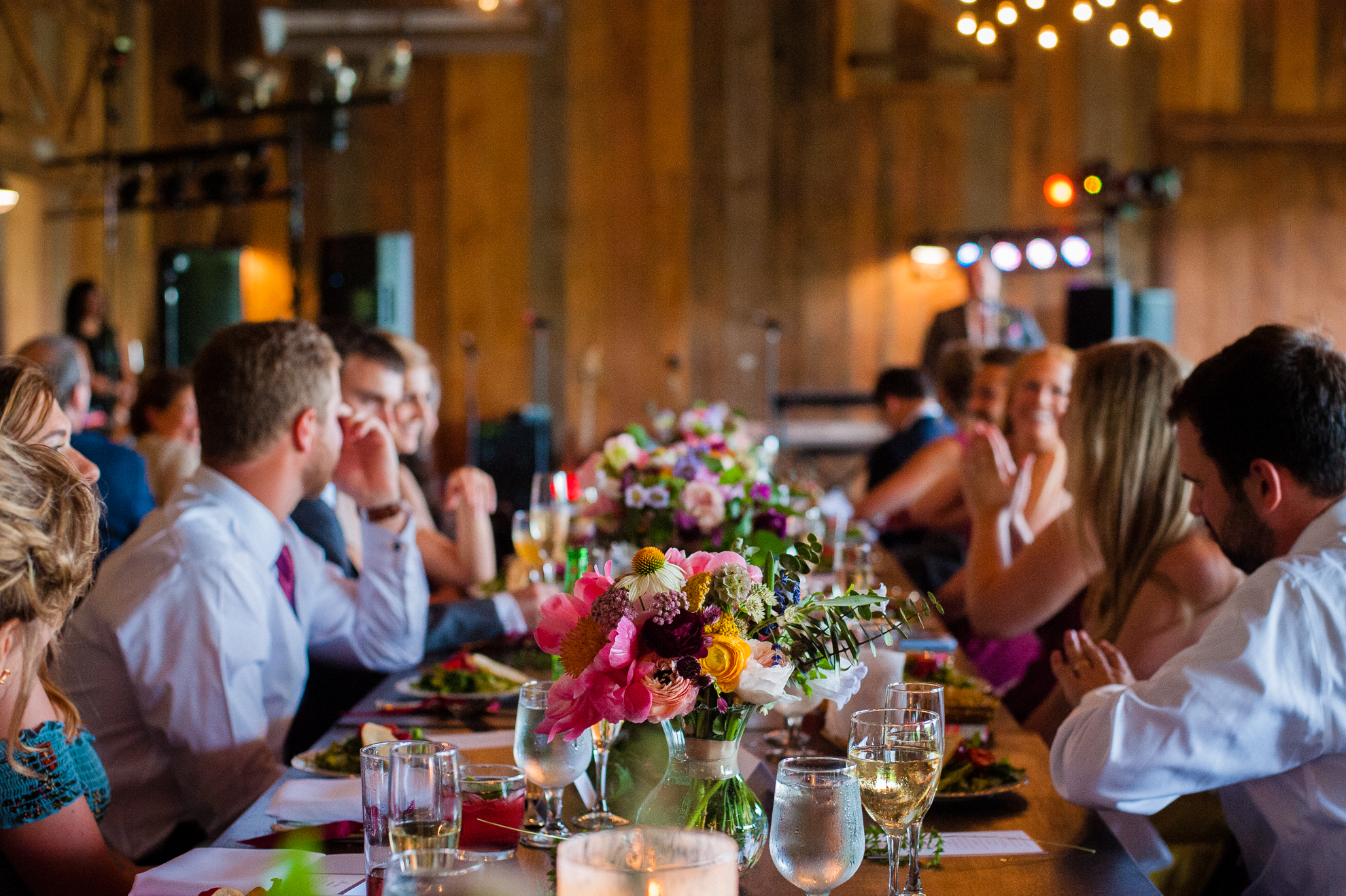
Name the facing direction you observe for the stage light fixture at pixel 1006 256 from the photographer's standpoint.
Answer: facing the viewer

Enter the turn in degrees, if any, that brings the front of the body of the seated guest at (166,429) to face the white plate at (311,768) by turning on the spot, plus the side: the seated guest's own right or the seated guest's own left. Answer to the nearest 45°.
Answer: approximately 90° to the seated guest's own right

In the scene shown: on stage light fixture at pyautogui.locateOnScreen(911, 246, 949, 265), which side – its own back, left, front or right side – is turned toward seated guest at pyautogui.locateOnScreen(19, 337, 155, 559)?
front

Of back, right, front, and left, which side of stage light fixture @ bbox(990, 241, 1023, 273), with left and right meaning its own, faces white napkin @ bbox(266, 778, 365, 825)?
front

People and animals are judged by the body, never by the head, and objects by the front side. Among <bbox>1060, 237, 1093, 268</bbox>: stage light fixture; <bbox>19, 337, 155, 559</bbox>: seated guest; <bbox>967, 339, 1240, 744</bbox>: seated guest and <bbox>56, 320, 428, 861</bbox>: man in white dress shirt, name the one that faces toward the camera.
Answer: the stage light fixture

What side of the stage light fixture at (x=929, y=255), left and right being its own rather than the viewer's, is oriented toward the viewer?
front

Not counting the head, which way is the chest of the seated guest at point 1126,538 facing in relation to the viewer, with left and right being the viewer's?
facing away from the viewer and to the left of the viewer

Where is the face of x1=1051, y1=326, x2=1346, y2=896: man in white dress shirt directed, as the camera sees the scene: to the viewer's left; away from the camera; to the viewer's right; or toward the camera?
to the viewer's left

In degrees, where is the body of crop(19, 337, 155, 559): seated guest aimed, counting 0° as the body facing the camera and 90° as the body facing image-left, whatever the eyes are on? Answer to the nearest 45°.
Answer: approximately 225°

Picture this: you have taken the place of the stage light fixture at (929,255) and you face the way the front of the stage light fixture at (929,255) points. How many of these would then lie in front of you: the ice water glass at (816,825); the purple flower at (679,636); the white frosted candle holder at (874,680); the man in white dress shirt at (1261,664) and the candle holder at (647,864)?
5

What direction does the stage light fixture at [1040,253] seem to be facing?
toward the camera

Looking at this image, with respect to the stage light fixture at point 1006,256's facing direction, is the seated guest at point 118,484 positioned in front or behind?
in front
